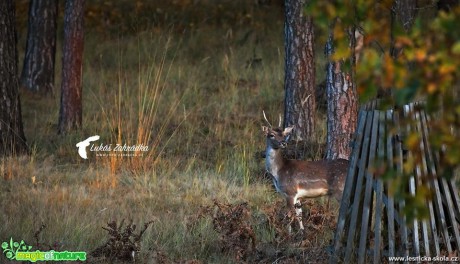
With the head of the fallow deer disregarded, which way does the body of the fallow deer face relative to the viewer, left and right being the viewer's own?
facing to the left of the viewer

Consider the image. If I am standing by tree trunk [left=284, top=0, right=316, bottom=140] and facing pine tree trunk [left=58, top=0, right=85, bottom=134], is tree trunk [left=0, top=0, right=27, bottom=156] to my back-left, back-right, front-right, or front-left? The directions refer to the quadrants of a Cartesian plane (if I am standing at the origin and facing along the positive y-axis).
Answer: front-left

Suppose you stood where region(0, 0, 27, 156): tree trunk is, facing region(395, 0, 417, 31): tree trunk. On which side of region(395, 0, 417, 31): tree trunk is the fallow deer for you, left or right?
right

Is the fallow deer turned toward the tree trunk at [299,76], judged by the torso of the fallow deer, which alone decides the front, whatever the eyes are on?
no

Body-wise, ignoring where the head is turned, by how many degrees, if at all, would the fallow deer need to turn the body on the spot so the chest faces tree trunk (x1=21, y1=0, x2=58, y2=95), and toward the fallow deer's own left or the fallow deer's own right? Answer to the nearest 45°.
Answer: approximately 45° to the fallow deer's own right

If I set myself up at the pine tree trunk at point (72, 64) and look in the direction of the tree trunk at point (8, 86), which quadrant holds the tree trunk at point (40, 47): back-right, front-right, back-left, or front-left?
back-right

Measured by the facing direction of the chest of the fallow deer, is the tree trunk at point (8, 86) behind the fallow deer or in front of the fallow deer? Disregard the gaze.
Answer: in front

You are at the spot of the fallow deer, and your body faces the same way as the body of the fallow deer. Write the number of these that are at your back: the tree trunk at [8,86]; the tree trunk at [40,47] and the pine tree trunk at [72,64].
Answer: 0

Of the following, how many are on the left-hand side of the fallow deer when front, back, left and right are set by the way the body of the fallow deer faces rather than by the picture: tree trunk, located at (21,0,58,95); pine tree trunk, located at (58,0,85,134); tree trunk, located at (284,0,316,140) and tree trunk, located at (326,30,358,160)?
0

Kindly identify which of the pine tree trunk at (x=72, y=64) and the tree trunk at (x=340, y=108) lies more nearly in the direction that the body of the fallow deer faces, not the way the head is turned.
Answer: the pine tree trunk

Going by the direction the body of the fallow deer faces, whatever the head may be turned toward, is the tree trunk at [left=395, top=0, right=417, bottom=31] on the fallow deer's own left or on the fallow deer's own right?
on the fallow deer's own right

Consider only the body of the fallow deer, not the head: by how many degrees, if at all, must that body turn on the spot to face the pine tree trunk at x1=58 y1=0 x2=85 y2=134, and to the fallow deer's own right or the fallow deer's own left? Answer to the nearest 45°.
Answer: approximately 45° to the fallow deer's own right

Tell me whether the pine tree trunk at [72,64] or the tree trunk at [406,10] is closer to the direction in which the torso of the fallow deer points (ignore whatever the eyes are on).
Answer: the pine tree trunk
